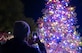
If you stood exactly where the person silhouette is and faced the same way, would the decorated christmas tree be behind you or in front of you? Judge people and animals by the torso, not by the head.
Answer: in front

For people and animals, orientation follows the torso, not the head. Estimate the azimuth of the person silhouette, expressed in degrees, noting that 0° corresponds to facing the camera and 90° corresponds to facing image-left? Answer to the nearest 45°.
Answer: approximately 225°
